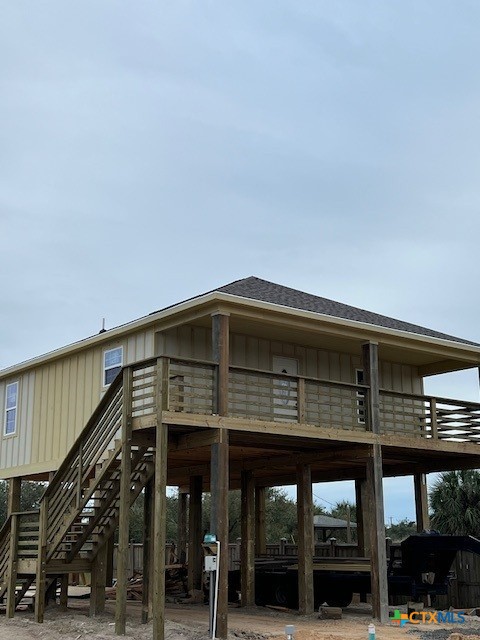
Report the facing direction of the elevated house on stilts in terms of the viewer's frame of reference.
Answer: facing the viewer and to the right of the viewer

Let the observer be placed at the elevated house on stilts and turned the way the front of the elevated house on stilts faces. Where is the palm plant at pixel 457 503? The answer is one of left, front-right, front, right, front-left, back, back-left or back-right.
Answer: left
